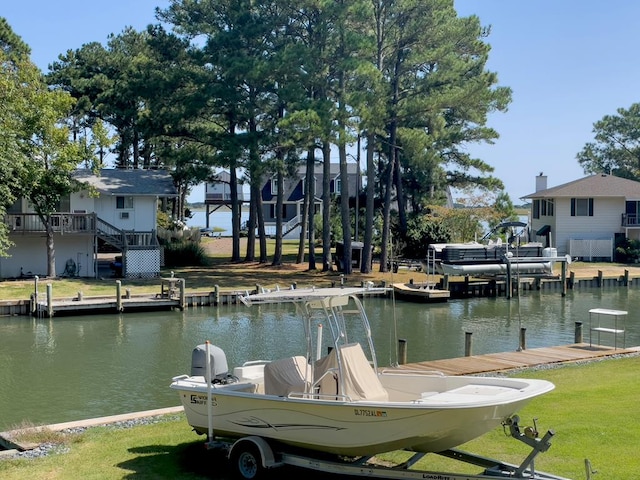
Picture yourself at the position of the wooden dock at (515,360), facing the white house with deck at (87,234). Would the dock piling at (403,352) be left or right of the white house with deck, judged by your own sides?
left

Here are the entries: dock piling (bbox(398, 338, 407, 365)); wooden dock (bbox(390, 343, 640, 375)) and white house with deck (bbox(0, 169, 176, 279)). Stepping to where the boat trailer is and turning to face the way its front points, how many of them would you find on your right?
0

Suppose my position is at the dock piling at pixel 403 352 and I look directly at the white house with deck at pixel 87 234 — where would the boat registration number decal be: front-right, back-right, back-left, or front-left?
back-left

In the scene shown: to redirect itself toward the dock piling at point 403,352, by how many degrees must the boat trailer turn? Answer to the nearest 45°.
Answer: approximately 90° to its left

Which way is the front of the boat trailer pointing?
to the viewer's right

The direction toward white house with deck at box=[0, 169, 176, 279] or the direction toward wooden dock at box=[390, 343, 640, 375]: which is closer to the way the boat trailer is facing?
the wooden dock

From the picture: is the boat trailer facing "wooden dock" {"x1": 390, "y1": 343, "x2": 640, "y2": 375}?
no

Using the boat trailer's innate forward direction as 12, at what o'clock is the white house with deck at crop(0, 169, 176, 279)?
The white house with deck is roughly at 8 o'clock from the boat trailer.
